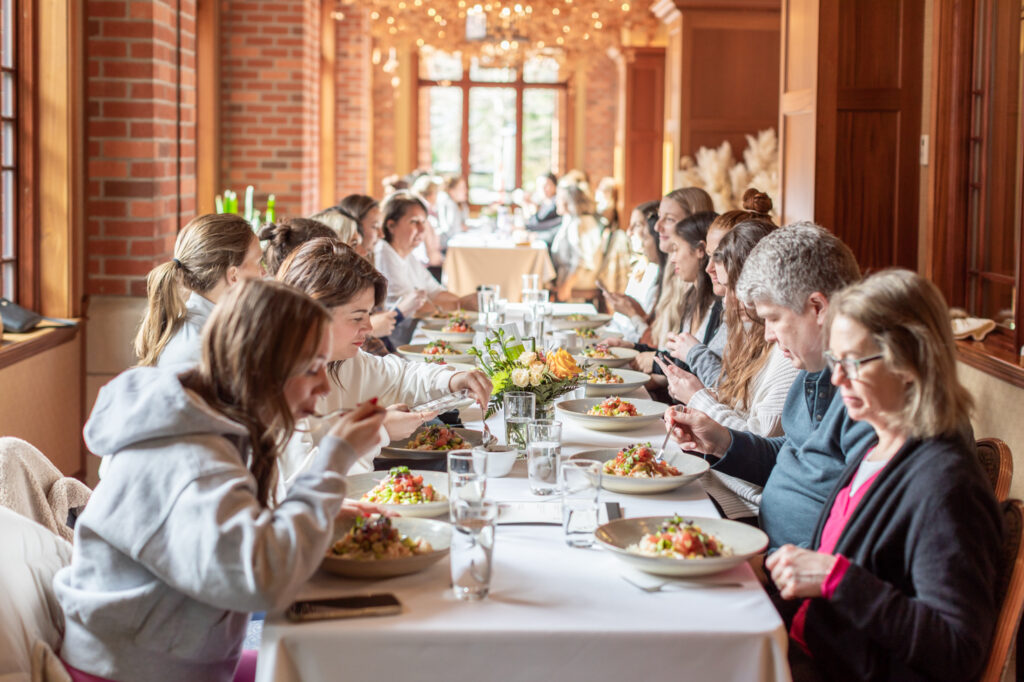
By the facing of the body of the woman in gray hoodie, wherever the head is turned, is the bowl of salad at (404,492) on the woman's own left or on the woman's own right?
on the woman's own left

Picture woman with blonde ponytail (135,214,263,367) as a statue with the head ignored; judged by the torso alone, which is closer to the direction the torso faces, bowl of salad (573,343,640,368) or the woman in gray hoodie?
the bowl of salad

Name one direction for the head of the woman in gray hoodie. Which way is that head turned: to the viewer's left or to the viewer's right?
to the viewer's right

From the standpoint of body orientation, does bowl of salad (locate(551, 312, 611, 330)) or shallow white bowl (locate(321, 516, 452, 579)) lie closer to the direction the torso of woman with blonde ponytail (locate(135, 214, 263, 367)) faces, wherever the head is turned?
the bowl of salad

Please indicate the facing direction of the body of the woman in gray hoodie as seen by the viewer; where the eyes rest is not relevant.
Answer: to the viewer's right

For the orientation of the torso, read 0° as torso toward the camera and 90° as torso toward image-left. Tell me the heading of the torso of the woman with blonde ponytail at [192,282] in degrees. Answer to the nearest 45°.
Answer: approximately 225°

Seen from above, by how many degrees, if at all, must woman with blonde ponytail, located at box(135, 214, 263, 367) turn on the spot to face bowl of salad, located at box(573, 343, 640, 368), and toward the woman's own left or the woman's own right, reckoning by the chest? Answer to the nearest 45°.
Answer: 0° — they already face it

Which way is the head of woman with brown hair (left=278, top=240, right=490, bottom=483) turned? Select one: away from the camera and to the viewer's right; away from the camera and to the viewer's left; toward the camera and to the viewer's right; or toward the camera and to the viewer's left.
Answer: toward the camera and to the viewer's right

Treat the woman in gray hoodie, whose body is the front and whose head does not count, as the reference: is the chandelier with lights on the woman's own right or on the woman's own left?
on the woman's own left
